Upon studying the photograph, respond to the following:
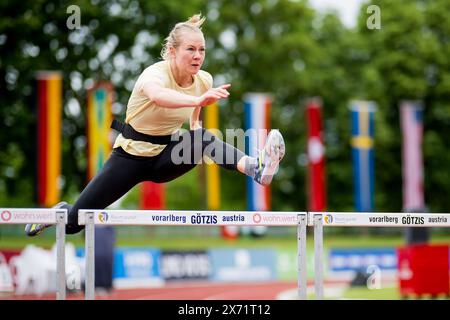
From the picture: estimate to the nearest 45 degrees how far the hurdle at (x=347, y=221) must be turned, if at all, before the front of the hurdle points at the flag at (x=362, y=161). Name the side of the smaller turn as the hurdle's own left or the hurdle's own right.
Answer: approximately 180°

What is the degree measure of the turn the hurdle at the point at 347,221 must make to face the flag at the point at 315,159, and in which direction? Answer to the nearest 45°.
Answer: approximately 180°

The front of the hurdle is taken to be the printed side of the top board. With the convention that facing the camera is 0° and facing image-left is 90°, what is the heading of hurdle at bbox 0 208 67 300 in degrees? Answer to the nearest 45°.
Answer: approximately 0°

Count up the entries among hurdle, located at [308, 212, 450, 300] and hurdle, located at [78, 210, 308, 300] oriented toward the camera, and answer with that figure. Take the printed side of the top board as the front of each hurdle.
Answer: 2

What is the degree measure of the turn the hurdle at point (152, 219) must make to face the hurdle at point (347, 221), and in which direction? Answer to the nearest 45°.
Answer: approximately 90° to its left

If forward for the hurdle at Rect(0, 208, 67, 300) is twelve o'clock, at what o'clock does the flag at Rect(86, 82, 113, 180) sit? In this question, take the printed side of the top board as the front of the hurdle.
The flag is roughly at 6 o'clock from the hurdle.

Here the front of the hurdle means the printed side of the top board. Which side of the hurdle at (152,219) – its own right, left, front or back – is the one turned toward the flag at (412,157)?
back

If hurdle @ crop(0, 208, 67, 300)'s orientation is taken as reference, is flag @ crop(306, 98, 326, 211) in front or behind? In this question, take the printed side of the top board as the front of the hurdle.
behind
